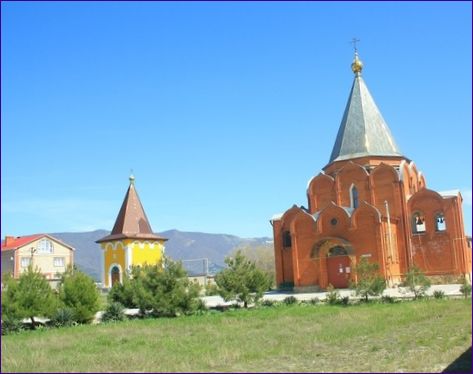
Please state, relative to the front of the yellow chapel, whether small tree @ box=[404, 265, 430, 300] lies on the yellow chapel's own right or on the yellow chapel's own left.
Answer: on the yellow chapel's own left

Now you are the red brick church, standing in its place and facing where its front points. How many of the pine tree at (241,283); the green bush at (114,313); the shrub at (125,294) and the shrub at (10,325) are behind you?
0

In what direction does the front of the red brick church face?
toward the camera

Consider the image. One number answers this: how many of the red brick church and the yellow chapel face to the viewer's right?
0

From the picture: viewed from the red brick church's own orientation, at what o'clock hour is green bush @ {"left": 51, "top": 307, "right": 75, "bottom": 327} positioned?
The green bush is roughly at 1 o'clock from the red brick church.

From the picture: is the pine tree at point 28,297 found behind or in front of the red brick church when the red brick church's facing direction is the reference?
in front

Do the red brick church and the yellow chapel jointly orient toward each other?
no

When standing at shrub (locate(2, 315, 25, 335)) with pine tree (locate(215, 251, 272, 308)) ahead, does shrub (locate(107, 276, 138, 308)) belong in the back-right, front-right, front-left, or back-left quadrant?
front-left

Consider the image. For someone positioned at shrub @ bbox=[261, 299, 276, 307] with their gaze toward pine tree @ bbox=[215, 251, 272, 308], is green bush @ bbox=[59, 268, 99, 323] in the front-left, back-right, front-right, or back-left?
front-left

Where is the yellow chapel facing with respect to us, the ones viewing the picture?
facing the viewer and to the left of the viewer

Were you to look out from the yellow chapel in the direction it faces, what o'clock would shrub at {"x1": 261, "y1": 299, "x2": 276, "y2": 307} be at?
The shrub is roughly at 10 o'clock from the yellow chapel.

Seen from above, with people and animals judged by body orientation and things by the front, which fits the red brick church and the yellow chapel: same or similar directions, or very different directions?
same or similar directions

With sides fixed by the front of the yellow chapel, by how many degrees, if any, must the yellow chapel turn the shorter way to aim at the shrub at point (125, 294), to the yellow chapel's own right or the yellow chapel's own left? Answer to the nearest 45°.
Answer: approximately 45° to the yellow chapel's own left

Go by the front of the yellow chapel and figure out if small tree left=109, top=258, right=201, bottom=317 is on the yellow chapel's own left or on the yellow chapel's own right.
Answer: on the yellow chapel's own left

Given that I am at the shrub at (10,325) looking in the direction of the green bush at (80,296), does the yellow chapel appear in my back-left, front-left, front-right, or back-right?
front-left

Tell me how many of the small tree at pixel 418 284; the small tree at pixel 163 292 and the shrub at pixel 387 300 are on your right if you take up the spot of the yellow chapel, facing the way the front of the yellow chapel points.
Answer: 0

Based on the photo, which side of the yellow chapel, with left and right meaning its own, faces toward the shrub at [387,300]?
left
